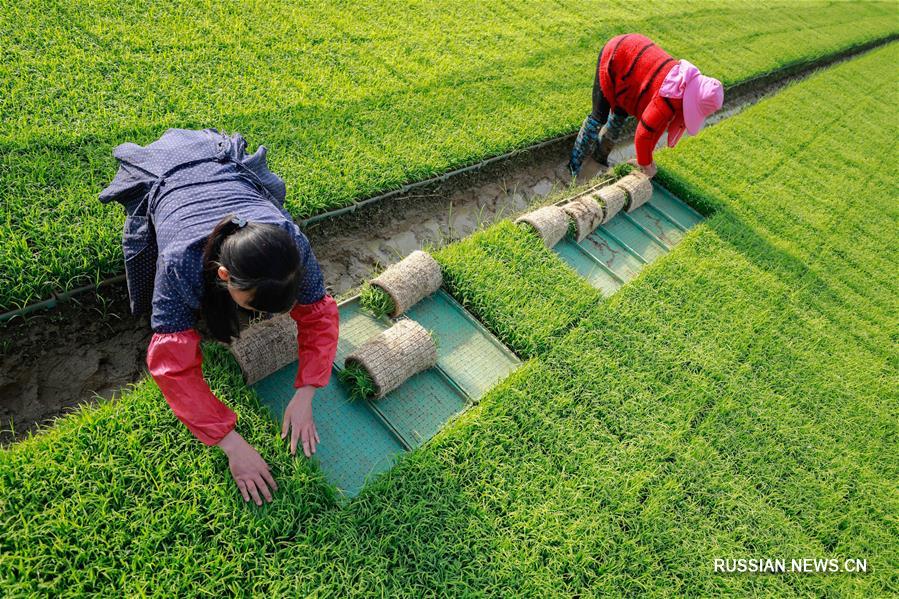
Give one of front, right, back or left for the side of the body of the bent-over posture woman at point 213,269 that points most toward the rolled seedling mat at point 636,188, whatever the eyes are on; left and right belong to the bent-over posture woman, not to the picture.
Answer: left

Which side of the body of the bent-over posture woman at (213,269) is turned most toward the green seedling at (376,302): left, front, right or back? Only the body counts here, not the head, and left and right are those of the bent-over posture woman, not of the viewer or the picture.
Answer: left

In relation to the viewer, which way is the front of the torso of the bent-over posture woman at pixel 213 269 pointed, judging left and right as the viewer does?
facing the viewer and to the right of the viewer

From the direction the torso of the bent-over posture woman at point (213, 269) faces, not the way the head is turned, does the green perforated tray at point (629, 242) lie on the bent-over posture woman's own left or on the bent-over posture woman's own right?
on the bent-over posture woman's own left

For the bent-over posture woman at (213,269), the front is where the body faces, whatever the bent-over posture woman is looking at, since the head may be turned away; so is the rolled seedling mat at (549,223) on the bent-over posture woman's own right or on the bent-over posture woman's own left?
on the bent-over posture woman's own left

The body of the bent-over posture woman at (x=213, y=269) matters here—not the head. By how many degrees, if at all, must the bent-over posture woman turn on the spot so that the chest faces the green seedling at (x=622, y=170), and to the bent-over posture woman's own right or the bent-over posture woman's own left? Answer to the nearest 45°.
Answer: approximately 90° to the bent-over posture woman's own left

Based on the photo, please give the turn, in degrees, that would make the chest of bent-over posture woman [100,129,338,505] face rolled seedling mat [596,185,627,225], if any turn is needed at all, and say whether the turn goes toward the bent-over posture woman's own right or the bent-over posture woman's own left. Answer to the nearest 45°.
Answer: approximately 90° to the bent-over posture woman's own left

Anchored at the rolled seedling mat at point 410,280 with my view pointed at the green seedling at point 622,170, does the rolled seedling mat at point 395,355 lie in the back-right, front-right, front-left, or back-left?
back-right
